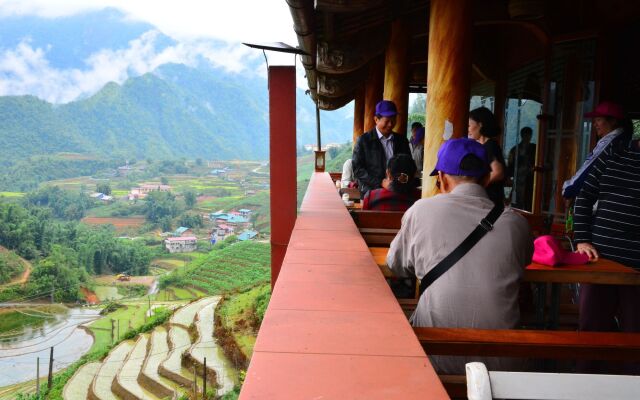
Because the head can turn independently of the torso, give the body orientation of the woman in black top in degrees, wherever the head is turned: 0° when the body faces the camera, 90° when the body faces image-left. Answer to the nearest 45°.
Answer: approximately 90°

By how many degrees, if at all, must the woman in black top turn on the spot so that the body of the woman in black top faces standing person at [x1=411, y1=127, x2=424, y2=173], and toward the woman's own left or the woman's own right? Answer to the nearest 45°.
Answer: approximately 90° to the woman's own right

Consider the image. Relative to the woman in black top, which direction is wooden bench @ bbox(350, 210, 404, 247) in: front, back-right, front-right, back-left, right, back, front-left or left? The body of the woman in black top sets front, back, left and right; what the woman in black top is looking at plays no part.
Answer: front

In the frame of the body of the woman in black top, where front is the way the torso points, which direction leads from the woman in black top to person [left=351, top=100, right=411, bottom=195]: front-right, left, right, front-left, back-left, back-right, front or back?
front-right

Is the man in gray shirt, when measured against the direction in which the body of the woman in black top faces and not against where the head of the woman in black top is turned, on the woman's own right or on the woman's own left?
on the woman's own left

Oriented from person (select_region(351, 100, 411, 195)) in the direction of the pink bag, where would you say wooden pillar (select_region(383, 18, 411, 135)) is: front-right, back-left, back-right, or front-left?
back-left

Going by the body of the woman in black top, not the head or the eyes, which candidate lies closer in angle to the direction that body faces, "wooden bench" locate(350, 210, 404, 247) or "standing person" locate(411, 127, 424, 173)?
the wooden bench

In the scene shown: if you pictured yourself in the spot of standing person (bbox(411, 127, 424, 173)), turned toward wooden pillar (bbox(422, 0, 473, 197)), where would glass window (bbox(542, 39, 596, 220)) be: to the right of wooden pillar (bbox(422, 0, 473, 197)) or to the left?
left

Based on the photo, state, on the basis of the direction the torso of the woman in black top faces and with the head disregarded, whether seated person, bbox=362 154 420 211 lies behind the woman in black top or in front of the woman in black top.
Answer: in front

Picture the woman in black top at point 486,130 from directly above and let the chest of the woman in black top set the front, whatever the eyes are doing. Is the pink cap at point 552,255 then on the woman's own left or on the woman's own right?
on the woman's own left
